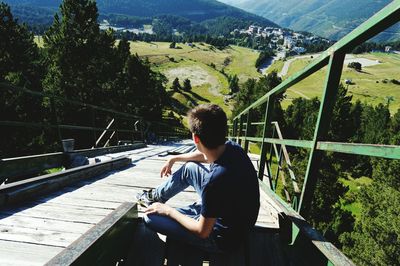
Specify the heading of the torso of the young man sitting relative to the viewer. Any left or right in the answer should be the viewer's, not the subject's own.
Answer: facing away from the viewer and to the left of the viewer

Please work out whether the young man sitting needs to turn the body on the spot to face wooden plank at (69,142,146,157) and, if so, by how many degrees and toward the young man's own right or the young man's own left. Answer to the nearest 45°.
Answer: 0° — they already face it

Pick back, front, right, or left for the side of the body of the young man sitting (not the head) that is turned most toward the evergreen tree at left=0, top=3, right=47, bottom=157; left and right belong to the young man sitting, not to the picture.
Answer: front

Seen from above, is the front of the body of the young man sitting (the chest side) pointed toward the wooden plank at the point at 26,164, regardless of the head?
yes

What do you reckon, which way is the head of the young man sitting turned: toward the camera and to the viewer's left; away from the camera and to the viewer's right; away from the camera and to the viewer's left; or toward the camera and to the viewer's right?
away from the camera and to the viewer's left

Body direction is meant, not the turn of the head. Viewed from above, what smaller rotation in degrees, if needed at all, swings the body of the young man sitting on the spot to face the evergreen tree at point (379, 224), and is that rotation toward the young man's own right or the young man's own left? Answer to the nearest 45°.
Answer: approximately 90° to the young man's own right

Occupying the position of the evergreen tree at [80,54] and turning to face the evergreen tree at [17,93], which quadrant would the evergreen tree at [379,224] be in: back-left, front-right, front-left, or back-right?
back-left

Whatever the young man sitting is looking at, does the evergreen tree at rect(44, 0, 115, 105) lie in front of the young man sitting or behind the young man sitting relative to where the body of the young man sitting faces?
in front
